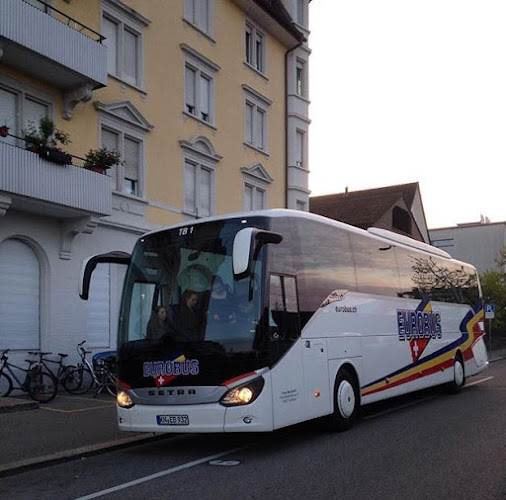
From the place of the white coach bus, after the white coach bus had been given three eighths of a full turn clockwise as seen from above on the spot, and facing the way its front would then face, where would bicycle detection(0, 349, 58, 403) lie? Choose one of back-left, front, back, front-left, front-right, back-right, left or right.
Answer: front-left

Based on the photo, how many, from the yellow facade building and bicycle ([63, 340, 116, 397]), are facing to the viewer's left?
1

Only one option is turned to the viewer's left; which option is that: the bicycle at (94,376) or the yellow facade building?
the bicycle

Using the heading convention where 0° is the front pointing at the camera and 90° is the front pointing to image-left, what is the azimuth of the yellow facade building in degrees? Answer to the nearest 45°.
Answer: approximately 315°

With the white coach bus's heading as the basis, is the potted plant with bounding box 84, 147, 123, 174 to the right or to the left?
on its right

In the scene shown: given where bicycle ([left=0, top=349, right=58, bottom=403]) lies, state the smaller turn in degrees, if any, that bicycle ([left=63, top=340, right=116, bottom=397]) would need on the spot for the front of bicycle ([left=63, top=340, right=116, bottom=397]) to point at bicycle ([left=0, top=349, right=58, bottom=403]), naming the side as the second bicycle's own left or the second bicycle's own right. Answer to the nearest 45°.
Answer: approximately 45° to the second bicycle's own left

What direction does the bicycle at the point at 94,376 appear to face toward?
to the viewer's left
